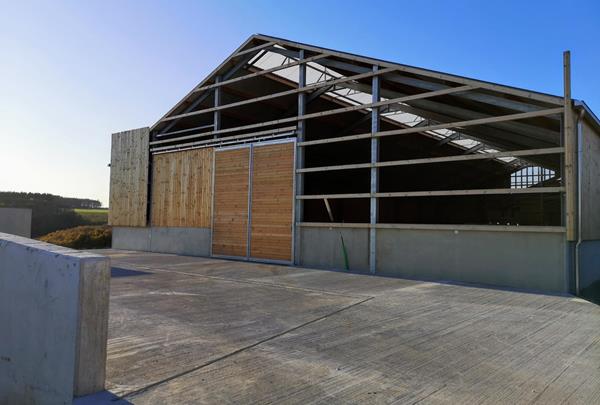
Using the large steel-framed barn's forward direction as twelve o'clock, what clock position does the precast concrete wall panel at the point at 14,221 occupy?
The precast concrete wall panel is roughly at 2 o'clock from the large steel-framed barn.

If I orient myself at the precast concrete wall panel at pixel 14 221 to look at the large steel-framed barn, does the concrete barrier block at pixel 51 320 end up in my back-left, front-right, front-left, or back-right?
front-right

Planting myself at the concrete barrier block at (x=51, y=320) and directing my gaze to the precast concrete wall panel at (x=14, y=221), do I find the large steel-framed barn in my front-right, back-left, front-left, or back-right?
front-right

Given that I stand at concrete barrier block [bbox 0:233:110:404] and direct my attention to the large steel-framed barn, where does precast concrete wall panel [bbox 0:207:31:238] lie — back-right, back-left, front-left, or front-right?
front-left

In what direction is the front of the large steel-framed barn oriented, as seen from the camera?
facing the viewer and to the left of the viewer

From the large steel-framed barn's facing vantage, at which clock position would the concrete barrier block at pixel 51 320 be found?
The concrete barrier block is roughly at 11 o'clock from the large steel-framed barn.
